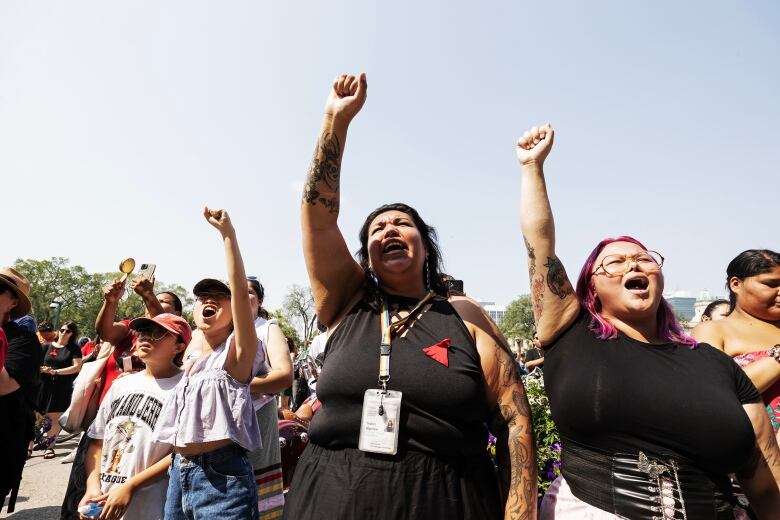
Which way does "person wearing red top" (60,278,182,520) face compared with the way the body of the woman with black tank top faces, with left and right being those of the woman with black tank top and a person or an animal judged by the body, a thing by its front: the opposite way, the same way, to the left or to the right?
the same way

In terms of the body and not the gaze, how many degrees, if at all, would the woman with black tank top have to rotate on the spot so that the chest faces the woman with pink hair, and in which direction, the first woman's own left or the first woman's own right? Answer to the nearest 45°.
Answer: approximately 90° to the first woman's own left

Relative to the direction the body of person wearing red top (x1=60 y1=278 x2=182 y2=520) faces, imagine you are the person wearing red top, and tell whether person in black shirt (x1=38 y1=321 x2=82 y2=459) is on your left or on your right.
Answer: on your right

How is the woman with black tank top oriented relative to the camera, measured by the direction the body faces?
toward the camera

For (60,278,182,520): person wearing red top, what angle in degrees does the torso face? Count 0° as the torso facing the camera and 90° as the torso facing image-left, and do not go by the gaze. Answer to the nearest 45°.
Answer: approximately 45°

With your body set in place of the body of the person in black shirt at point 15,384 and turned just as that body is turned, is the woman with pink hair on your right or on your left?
on your left

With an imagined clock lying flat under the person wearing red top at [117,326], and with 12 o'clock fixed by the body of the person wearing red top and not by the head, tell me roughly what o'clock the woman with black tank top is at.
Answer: The woman with black tank top is roughly at 10 o'clock from the person wearing red top.

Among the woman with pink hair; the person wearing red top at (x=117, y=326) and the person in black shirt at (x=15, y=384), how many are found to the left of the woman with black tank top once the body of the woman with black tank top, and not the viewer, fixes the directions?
1

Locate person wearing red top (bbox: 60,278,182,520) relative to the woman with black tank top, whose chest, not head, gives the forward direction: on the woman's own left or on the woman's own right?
on the woman's own right

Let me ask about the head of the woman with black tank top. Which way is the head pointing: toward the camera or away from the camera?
toward the camera
